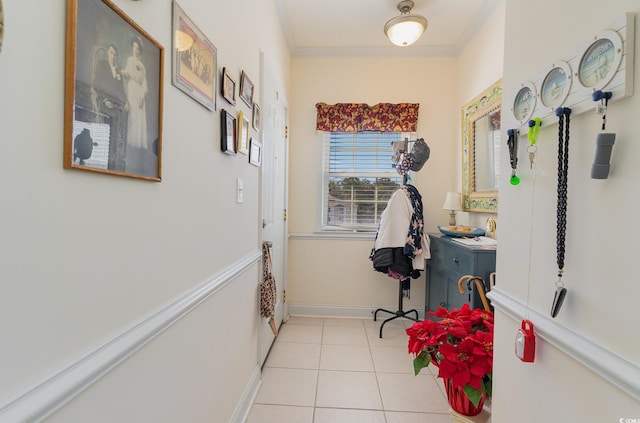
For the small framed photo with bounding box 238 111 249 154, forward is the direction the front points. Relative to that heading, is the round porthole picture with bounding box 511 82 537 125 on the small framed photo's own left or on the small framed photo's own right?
on the small framed photo's own right

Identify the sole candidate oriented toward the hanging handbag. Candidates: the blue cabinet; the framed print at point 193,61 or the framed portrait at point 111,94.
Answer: the blue cabinet

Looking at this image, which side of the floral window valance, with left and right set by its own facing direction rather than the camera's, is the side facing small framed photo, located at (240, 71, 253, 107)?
front

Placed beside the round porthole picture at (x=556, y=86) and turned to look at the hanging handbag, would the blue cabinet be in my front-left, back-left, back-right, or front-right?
front-right

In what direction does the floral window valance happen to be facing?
toward the camera

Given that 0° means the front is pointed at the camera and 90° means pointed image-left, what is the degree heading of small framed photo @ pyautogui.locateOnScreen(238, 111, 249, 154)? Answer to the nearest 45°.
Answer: approximately 270°

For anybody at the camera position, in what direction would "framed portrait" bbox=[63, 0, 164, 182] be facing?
facing the viewer and to the right of the viewer

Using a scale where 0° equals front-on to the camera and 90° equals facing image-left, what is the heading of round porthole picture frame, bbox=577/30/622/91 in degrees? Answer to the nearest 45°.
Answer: approximately 45°

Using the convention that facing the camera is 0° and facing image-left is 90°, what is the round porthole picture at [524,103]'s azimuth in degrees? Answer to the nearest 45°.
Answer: approximately 45°

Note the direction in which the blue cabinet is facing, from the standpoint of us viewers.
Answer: facing the viewer and to the left of the viewer

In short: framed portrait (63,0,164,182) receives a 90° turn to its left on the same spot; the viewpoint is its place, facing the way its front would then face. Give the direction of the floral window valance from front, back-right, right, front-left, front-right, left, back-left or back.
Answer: front
